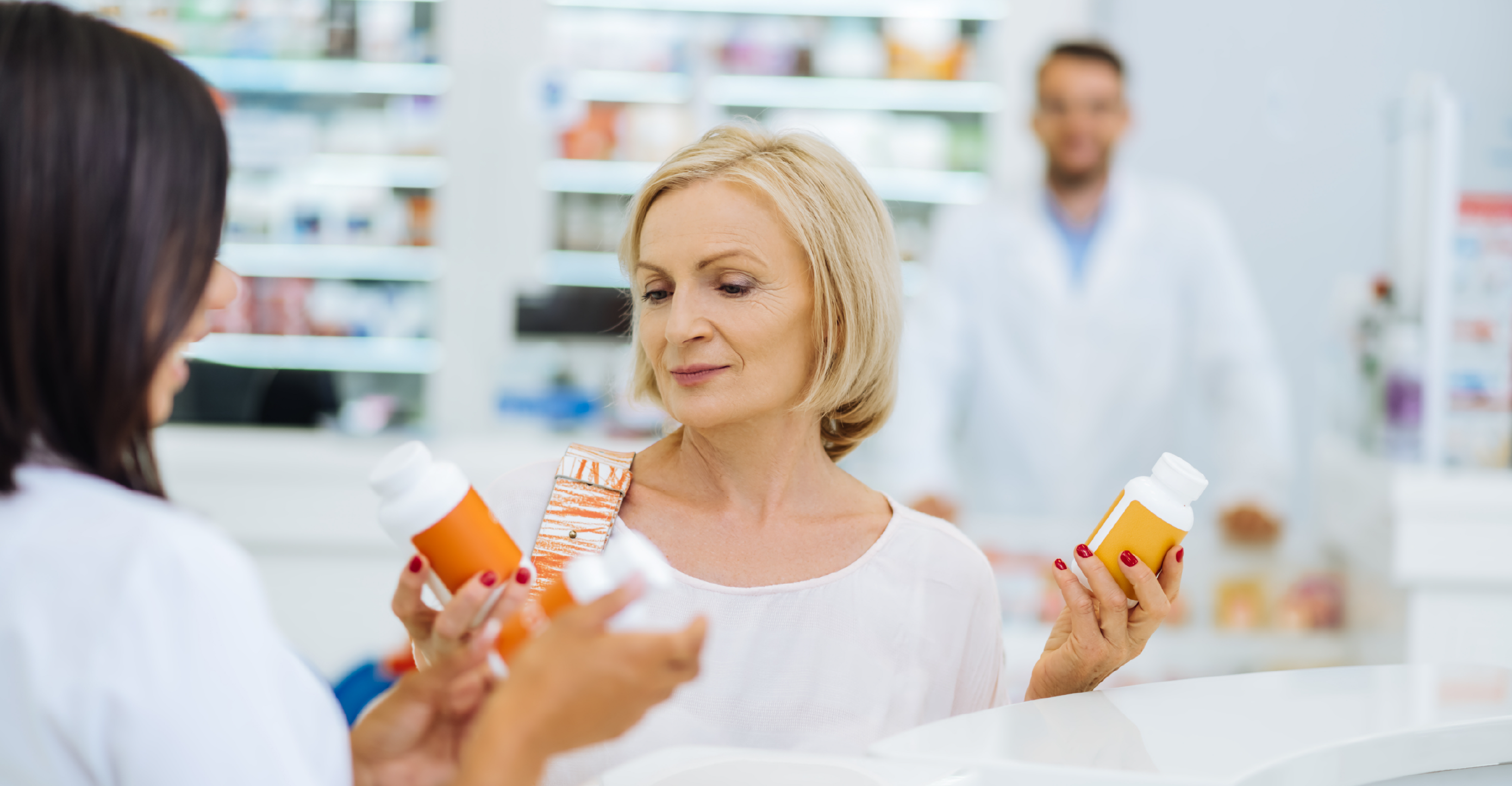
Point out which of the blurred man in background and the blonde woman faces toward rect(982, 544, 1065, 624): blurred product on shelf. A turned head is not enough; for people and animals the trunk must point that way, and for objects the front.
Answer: the blurred man in background

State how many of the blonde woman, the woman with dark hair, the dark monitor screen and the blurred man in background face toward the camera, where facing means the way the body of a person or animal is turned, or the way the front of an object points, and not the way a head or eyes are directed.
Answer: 3

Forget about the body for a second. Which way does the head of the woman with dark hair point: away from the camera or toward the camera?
away from the camera

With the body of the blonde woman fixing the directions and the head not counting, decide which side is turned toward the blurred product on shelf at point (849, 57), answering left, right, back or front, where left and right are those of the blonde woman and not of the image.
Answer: back

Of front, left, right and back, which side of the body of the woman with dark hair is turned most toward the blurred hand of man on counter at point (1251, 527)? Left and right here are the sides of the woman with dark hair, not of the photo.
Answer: front

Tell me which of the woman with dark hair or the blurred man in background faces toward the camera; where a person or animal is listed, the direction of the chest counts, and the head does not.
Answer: the blurred man in background

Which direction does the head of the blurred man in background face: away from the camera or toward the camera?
toward the camera

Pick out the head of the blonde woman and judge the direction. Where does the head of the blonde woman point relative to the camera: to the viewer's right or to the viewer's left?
to the viewer's left

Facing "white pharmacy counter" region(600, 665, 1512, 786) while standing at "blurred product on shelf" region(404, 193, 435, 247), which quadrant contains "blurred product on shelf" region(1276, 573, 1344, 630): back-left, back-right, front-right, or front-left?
front-left

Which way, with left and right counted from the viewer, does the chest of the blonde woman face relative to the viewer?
facing the viewer

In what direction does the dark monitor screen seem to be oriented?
toward the camera

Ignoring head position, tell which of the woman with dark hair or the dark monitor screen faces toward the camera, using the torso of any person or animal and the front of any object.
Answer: the dark monitor screen
